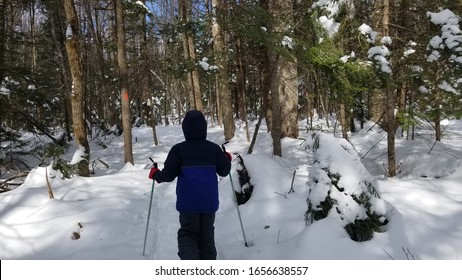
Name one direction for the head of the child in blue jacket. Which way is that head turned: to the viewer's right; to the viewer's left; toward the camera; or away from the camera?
away from the camera

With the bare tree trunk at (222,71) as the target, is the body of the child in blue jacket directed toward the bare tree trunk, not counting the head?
yes

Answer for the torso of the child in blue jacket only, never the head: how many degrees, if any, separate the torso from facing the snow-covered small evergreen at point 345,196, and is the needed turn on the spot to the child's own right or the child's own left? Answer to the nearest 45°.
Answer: approximately 90° to the child's own right

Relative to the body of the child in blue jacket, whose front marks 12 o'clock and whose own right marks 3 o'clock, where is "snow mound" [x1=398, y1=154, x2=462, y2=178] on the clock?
The snow mound is roughly at 2 o'clock from the child in blue jacket.

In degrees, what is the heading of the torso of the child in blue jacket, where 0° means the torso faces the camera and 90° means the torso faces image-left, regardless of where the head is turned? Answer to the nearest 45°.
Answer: approximately 180°

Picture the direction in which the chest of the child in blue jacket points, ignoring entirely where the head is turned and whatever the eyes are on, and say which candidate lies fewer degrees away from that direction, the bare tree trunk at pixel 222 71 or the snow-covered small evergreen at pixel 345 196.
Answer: the bare tree trunk

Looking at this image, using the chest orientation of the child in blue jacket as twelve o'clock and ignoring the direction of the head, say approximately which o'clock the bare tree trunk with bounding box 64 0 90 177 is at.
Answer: The bare tree trunk is roughly at 11 o'clock from the child in blue jacket.

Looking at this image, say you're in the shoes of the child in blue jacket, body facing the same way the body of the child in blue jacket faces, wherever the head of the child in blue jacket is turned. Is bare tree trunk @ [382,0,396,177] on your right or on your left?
on your right
